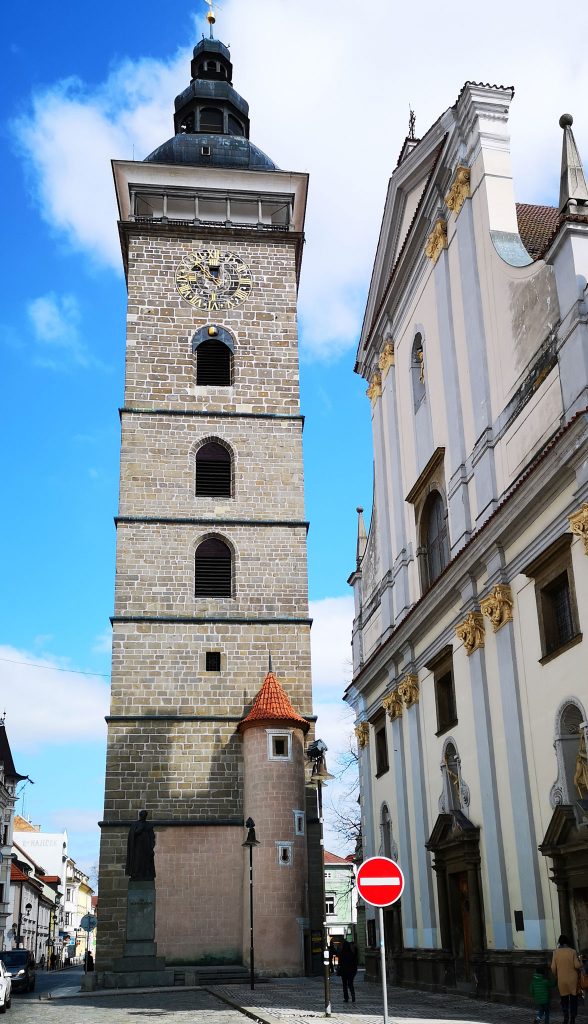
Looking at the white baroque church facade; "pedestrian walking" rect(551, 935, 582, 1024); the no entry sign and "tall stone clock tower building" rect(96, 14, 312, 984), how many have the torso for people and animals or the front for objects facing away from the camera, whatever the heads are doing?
1

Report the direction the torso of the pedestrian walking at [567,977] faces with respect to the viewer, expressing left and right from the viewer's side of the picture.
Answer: facing away from the viewer

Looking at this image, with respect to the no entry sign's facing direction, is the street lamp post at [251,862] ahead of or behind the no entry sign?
behind

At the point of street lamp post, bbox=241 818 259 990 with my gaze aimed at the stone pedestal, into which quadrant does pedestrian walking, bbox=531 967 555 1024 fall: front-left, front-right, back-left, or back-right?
back-left

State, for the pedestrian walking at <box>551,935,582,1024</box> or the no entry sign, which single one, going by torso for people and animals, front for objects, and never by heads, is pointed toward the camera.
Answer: the no entry sign

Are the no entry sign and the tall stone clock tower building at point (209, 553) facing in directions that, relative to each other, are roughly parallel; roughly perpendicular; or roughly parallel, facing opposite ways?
roughly parallel

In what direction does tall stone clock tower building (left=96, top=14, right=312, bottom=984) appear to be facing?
toward the camera

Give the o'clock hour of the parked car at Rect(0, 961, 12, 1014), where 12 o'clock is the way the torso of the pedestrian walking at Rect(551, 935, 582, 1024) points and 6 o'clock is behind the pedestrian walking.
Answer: The parked car is roughly at 10 o'clock from the pedestrian walking.

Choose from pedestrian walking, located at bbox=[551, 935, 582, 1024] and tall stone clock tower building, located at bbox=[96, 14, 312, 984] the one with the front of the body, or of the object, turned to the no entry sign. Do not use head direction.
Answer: the tall stone clock tower building

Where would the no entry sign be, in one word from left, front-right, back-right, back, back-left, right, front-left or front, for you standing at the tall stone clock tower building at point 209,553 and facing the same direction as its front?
front

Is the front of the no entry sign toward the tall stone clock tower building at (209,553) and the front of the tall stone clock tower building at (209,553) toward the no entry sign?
no

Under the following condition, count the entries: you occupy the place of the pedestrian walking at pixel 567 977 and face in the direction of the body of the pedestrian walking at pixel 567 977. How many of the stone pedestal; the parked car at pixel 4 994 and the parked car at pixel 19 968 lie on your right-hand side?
0

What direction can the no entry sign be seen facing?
toward the camera

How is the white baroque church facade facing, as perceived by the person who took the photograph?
facing the viewer and to the left of the viewer
